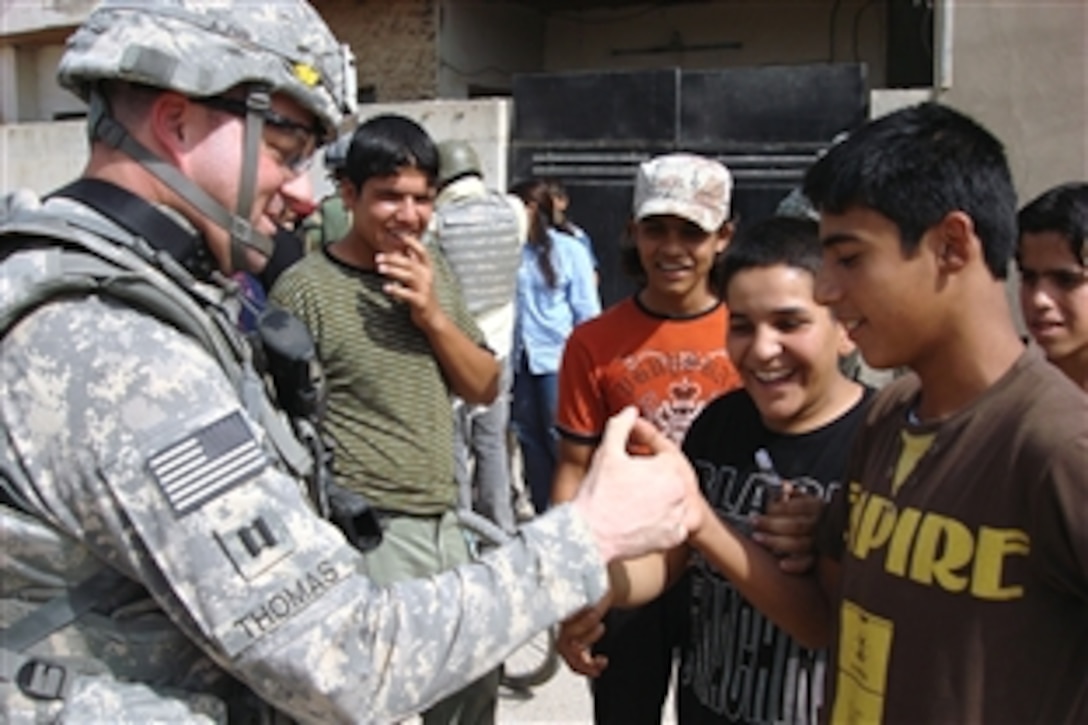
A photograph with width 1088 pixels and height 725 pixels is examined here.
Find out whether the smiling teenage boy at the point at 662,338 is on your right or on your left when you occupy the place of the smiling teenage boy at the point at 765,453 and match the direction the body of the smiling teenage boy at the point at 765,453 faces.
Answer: on your right

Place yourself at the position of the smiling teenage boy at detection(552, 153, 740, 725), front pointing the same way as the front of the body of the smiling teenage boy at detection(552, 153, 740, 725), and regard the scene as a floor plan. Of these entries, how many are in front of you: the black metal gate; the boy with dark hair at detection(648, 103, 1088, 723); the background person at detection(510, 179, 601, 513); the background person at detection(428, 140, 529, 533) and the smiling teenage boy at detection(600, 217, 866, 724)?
2

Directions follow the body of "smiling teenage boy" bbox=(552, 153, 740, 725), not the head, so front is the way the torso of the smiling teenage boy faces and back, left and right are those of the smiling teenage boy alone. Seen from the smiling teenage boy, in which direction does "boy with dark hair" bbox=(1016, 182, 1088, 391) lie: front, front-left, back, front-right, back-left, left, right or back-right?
left

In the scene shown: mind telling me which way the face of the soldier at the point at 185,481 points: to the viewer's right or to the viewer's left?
to the viewer's right

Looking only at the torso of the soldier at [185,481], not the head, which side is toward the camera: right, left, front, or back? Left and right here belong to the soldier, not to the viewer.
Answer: right

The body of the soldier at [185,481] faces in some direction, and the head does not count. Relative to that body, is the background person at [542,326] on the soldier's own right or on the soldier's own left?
on the soldier's own left

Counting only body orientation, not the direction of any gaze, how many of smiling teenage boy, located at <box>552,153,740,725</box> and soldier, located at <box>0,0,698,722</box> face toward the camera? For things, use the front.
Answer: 1

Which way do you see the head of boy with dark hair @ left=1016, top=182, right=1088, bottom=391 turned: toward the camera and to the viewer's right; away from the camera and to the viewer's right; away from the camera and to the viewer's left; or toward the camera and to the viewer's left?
toward the camera and to the viewer's left

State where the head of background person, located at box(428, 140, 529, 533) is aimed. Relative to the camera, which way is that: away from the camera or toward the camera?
away from the camera

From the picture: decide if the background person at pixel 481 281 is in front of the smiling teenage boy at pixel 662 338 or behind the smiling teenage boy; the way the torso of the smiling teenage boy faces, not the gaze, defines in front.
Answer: behind

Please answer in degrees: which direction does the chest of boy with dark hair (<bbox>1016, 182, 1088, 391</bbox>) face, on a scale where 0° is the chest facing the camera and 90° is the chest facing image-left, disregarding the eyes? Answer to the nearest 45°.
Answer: approximately 45°

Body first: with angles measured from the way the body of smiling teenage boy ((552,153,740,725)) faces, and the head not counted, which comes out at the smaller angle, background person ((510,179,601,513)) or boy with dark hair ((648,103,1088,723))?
the boy with dark hair

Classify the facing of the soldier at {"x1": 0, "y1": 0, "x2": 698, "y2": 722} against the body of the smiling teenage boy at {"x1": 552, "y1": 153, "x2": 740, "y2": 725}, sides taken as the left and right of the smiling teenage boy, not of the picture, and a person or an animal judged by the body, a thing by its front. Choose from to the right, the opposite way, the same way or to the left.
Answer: to the left
